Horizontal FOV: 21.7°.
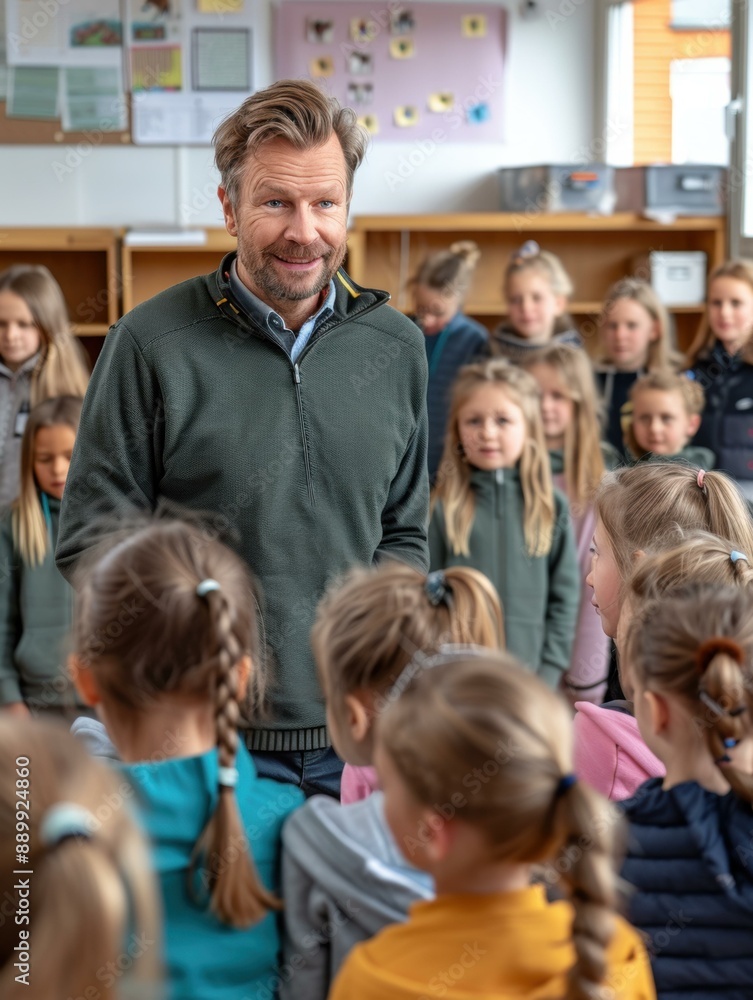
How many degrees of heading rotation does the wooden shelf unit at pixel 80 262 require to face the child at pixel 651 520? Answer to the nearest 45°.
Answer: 0° — it already faces them

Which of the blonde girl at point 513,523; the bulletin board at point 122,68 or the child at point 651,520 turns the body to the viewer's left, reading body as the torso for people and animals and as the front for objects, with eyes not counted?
the child

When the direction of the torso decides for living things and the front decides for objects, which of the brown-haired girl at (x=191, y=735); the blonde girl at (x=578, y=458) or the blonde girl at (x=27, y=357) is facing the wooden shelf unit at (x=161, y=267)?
the brown-haired girl at (x=191, y=735)

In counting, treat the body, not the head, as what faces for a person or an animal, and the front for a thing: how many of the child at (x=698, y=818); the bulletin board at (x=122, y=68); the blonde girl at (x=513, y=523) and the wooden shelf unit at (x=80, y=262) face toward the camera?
3

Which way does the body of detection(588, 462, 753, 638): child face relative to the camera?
to the viewer's left

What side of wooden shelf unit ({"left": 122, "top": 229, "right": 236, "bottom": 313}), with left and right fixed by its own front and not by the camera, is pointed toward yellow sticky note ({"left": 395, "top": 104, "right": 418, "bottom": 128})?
left

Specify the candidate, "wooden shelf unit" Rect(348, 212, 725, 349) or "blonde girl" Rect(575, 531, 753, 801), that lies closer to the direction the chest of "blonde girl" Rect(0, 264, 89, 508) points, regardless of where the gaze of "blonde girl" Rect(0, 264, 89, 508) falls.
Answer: the blonde girl

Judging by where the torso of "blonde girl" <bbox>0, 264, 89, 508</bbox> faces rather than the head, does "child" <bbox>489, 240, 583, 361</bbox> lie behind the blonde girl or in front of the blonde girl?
behind

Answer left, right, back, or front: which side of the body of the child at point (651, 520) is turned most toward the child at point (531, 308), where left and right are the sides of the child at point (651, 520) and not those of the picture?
right

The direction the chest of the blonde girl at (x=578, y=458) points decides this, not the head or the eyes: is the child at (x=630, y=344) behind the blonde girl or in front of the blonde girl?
behind
